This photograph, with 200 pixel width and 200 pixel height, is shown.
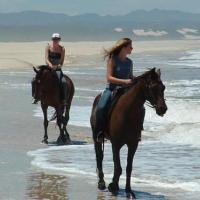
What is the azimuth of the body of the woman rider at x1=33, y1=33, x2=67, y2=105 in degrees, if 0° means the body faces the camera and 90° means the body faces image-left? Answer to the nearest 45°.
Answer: approximately 0°

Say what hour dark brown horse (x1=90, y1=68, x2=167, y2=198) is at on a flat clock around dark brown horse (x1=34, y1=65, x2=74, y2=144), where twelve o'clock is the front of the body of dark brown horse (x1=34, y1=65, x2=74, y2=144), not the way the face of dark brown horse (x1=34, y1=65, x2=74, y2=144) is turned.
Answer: dark brown horse (x1=90, y1=68, x2=167, y2=198) is roughly at 10 o'clock from dark brown horse (x1=34, y1=65, x2=74, y2=144).

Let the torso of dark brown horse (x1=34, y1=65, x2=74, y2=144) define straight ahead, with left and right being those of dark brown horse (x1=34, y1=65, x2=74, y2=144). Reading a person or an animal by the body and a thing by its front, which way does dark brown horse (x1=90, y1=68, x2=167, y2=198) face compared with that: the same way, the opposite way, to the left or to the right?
to the left

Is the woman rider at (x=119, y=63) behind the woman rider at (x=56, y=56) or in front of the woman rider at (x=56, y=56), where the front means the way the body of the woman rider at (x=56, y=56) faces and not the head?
in front

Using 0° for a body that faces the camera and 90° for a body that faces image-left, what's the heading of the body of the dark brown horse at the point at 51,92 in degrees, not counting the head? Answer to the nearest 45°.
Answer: approximately 45°

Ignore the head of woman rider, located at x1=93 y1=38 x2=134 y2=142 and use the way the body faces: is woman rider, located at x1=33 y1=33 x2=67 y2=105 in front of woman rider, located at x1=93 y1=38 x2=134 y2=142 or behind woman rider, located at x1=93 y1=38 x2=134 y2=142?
behind

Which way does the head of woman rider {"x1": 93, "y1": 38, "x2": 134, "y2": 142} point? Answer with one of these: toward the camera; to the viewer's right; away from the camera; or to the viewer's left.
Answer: to the viewer's right
